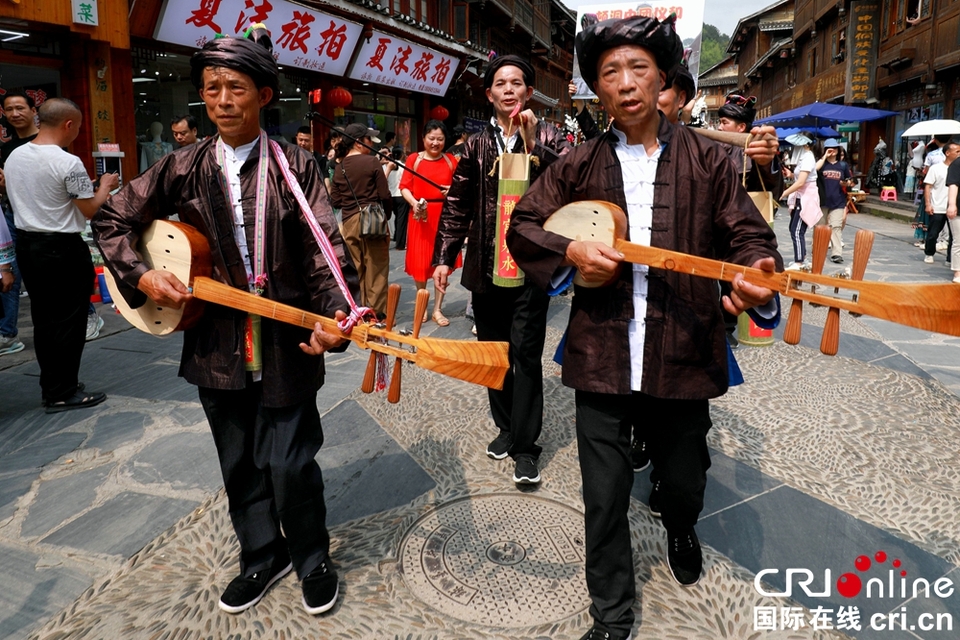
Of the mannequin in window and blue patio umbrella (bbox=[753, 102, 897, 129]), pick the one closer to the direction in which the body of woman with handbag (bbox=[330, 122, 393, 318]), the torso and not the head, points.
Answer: the blue patio umbrella

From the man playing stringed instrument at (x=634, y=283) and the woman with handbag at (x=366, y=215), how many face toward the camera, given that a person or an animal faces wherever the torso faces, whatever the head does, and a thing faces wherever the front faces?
1

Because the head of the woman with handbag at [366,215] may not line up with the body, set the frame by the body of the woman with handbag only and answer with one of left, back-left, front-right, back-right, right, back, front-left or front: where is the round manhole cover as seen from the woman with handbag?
back-right

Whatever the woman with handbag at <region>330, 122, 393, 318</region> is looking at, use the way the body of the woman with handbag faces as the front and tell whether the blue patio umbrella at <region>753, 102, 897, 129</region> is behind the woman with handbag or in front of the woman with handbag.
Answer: in front

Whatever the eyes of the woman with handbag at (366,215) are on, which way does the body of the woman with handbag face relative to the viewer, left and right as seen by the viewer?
facing away from the viewer and to the right of the viewer

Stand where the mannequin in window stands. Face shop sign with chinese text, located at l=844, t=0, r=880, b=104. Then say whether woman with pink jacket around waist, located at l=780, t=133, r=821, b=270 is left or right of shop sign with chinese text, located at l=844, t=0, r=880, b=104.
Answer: right
